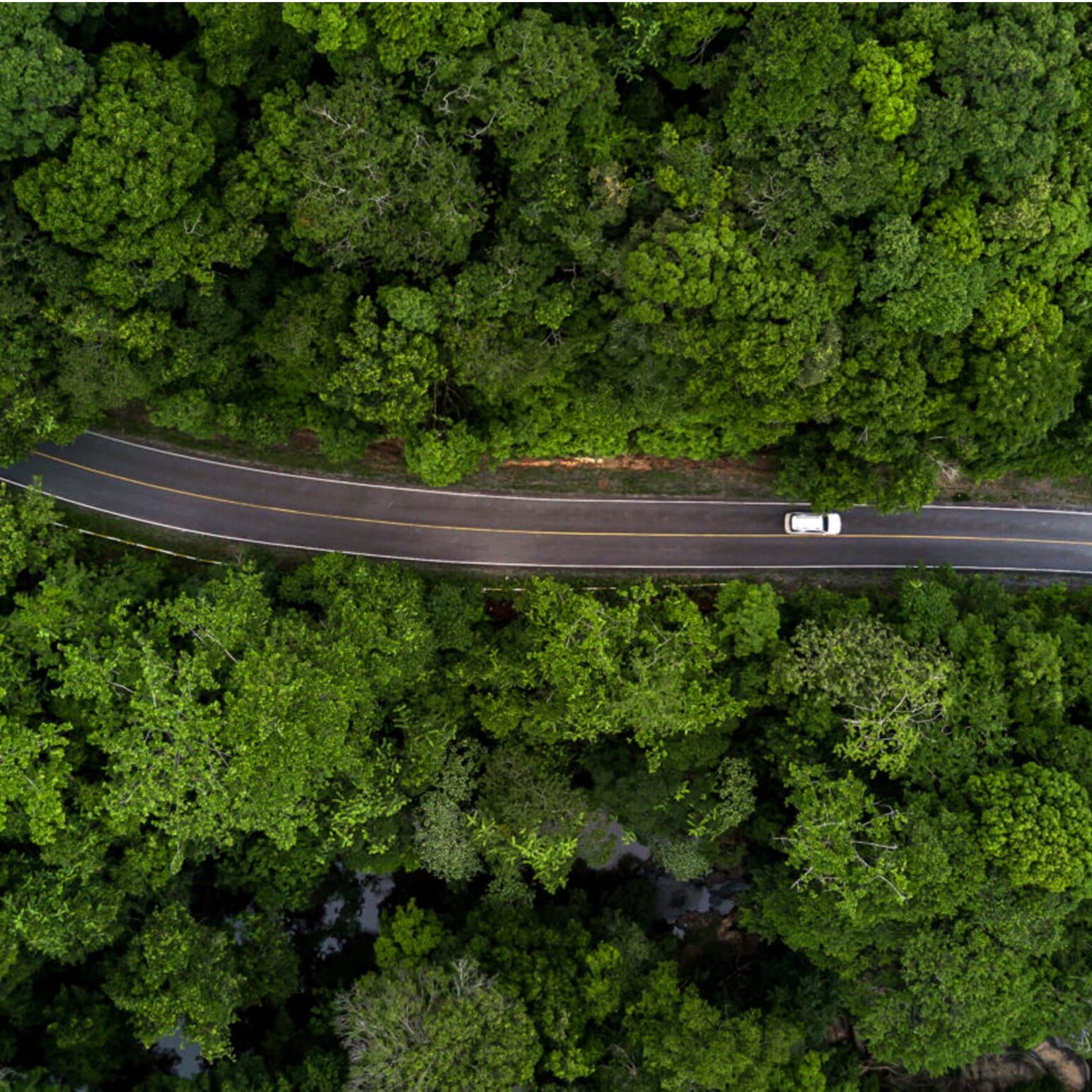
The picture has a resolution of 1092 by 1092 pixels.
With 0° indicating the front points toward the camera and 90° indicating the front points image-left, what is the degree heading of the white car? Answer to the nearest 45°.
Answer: approximately 270°

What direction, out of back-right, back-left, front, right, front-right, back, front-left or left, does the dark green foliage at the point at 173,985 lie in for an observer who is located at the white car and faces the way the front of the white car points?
back-right

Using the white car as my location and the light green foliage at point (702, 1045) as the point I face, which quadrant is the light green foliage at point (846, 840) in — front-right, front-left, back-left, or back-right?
front-left

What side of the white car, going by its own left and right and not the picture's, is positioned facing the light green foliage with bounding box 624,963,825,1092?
right

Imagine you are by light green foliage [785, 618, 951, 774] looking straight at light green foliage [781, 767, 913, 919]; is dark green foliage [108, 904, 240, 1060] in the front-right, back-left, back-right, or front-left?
front-right

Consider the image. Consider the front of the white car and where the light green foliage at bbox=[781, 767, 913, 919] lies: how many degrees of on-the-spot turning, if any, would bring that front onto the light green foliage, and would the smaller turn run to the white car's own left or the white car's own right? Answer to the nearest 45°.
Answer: approximately 90° to the white car's own right

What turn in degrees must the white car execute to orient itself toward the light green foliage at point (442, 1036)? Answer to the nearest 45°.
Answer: approximately 135° to its right

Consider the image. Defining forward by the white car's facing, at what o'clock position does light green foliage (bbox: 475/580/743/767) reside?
The light green foliage is roughly at 4 o'clock from the white car.

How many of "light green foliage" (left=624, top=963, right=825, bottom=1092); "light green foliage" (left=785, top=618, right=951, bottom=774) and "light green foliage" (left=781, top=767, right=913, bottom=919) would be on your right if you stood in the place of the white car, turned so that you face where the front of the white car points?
3

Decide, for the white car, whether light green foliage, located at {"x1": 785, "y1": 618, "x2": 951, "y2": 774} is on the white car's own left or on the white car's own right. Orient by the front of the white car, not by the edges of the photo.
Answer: on the white car's own right
